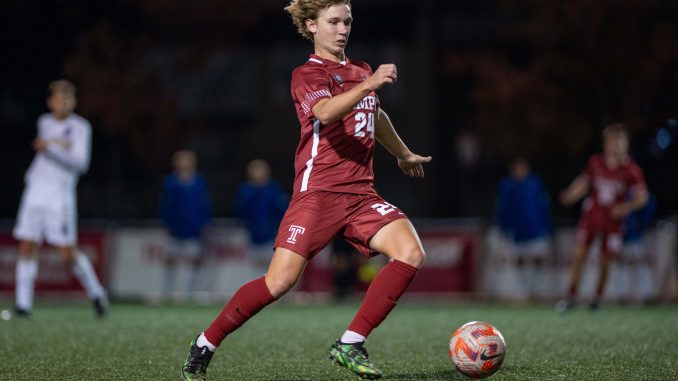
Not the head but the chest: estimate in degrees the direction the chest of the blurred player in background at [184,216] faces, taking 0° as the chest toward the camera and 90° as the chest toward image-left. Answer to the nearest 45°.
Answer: approximately 0°

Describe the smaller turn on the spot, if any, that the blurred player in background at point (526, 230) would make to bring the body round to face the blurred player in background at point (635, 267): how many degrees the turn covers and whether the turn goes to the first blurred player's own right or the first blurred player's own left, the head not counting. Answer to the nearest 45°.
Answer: approximately 90° to the first blurred player's own left

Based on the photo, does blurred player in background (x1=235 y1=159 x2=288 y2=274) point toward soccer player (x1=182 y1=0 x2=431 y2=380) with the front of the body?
yes

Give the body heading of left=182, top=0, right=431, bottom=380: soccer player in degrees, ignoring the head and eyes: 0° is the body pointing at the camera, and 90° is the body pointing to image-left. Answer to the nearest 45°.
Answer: approximately 315°

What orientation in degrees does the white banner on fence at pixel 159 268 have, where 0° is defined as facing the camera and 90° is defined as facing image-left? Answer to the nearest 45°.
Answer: approximately 0°

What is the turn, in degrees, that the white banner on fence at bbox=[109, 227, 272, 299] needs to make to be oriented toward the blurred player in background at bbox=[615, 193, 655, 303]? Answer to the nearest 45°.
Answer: approximately 90° to its left

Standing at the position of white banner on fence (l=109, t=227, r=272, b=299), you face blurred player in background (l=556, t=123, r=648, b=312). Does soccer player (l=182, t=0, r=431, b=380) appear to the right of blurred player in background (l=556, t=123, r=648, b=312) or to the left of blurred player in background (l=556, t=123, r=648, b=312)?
right

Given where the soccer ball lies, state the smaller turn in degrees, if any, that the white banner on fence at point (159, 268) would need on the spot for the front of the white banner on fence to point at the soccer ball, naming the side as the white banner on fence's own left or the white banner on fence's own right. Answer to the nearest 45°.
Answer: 0° — it already faces it

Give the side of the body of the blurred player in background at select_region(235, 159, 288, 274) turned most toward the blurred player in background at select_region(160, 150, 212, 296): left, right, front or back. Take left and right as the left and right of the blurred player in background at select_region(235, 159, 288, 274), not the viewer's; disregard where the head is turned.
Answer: right

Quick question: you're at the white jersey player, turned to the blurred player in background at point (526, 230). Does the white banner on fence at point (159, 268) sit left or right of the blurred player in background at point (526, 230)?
left

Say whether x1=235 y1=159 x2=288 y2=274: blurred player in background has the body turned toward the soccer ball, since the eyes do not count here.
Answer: yes
